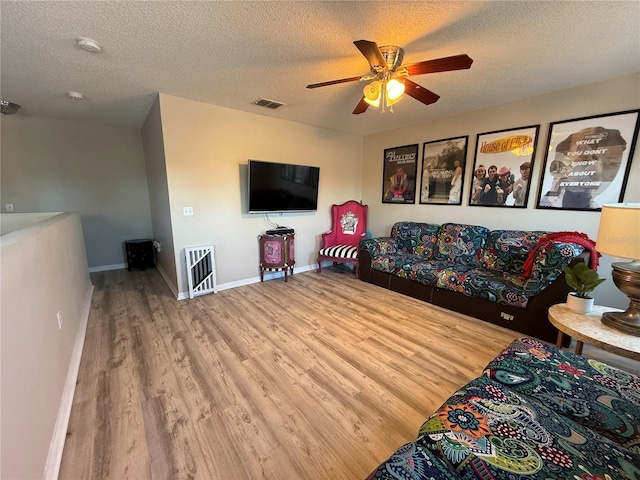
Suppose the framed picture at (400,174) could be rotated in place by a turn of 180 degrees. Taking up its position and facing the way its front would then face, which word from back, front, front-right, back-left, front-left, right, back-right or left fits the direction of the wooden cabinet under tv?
back

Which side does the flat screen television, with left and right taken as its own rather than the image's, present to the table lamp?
front

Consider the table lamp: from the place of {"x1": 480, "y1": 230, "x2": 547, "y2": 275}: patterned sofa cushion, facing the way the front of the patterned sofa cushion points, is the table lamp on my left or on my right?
on my left

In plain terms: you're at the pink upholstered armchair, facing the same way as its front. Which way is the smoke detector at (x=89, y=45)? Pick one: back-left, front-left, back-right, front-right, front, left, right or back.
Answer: front

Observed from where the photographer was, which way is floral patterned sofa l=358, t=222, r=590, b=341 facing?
facing the viewer and to the left of the viewer

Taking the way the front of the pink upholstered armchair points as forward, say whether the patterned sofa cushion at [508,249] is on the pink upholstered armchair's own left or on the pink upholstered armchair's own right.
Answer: on the pink upholstered armchair's own left

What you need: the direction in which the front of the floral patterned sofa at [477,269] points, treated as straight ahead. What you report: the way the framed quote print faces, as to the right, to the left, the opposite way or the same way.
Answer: the same way

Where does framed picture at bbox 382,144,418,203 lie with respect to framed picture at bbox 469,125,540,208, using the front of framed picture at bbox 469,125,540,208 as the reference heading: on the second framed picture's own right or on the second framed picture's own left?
on the second framed picture's own right

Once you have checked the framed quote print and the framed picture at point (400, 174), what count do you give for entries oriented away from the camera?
0

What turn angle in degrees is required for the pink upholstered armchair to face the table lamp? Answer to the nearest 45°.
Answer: approximately 90° to its left

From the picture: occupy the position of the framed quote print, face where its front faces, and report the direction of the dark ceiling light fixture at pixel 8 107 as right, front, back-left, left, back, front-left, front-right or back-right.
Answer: front

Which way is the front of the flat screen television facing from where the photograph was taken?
facing the viewer and to the right of the viewer

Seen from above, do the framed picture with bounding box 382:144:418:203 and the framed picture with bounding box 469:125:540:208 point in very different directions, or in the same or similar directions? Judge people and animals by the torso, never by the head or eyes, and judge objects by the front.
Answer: same or similar directions
